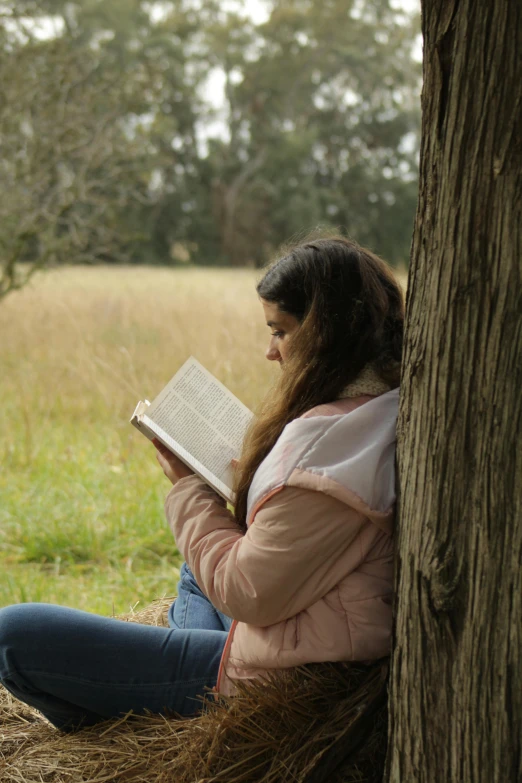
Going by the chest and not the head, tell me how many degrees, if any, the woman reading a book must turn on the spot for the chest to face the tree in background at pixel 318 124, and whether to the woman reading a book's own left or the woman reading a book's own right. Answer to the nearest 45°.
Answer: approximately 90° to the woman reading a book's own right

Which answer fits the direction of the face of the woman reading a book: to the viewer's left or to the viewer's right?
to the viewer's left

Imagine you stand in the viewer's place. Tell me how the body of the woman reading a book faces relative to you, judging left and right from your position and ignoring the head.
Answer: facing to the left of the viewer
